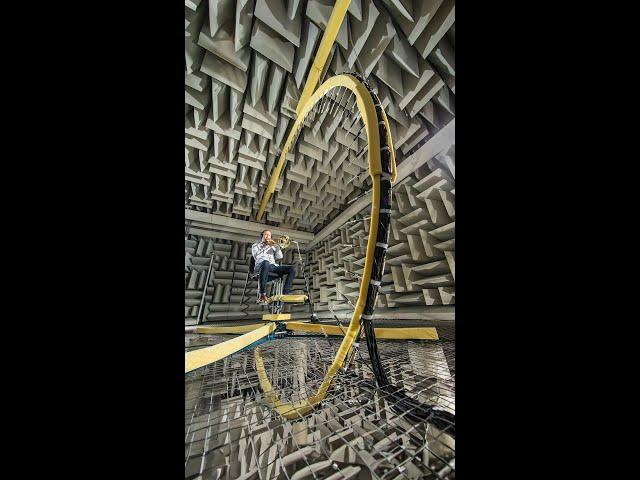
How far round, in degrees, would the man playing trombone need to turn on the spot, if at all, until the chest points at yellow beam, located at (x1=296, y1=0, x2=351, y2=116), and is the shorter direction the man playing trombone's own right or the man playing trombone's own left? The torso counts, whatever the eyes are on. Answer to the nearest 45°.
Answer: approximately 45° to the man playing trombone's own right

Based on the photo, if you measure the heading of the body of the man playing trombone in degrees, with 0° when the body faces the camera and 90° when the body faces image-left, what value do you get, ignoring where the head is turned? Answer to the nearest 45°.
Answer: approximately 315°

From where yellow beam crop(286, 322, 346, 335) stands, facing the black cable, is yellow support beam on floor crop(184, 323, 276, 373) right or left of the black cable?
right

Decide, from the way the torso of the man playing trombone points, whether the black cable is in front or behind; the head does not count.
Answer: in front

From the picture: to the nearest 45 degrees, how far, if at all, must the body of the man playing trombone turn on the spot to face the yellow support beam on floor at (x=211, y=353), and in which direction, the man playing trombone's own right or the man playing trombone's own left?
approximately 45° to the man playing trombone's own right

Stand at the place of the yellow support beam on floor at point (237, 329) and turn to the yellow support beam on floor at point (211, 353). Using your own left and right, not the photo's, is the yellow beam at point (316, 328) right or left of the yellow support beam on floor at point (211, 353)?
left
